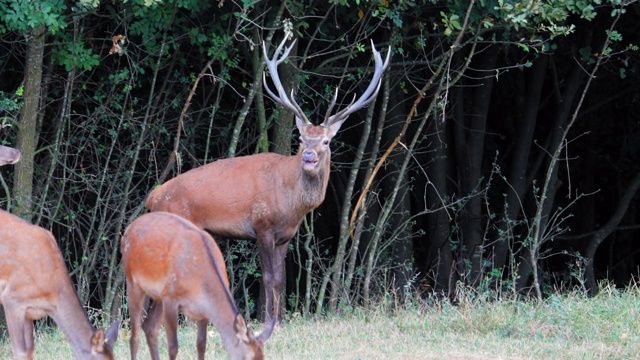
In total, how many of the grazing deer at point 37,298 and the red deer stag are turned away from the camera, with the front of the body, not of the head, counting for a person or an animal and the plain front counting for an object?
0

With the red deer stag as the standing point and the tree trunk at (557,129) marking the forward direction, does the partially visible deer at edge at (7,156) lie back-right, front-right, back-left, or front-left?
back-left

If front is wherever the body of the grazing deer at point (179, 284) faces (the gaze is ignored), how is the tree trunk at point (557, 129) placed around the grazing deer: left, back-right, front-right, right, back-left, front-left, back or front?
left

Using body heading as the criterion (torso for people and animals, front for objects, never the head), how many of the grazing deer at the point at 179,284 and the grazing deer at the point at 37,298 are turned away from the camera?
0

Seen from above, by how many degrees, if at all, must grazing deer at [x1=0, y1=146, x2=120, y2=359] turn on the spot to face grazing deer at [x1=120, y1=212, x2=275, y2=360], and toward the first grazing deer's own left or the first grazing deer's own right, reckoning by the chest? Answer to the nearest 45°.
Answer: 0° — it already faces it

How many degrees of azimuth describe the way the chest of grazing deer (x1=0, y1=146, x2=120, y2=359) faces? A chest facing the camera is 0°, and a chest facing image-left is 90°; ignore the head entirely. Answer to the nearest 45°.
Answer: approximately 270°

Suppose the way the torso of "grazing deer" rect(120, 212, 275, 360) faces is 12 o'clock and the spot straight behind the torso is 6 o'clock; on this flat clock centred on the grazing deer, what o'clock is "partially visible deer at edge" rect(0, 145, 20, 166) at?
The partially visible deer at edge is roughly at 6 o'clock from the grazing deer.

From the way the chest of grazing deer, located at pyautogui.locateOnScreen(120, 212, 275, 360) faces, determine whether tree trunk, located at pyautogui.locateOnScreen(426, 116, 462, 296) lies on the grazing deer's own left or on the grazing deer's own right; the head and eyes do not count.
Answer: on the grazing deer's own left

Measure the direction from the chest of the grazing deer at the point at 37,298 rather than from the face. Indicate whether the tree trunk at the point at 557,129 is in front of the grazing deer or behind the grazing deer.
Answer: in front

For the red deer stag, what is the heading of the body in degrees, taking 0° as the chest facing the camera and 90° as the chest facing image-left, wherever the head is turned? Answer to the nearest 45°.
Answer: approximately 315°
